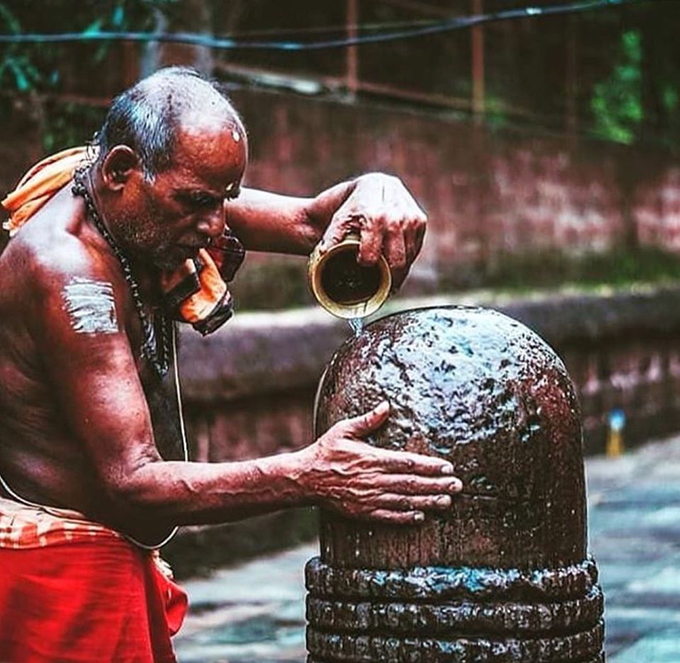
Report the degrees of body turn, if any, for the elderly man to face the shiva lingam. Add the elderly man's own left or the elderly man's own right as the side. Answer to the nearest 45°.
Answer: approximately 45° to the elderly man's own right

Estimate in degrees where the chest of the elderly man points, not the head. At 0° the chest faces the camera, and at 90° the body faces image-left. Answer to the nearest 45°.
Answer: approximately 270°
